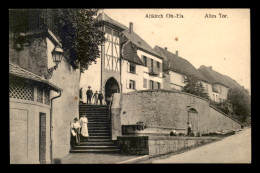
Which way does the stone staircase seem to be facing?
toward the camera

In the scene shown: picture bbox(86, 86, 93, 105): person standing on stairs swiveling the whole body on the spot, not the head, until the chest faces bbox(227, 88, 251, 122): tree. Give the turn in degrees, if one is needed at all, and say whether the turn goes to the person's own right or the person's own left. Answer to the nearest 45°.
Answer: approximately 90° to the person's own left

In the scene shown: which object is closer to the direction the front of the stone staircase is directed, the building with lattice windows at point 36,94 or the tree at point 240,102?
the building with lattice windows

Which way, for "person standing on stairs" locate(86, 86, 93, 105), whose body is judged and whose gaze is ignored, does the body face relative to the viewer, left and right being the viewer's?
facing the viewer

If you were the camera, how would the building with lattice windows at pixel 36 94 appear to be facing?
facing the viewer and to the right of the viewer
